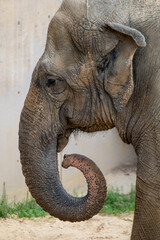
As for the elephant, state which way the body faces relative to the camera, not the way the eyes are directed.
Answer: to the viewer's left
